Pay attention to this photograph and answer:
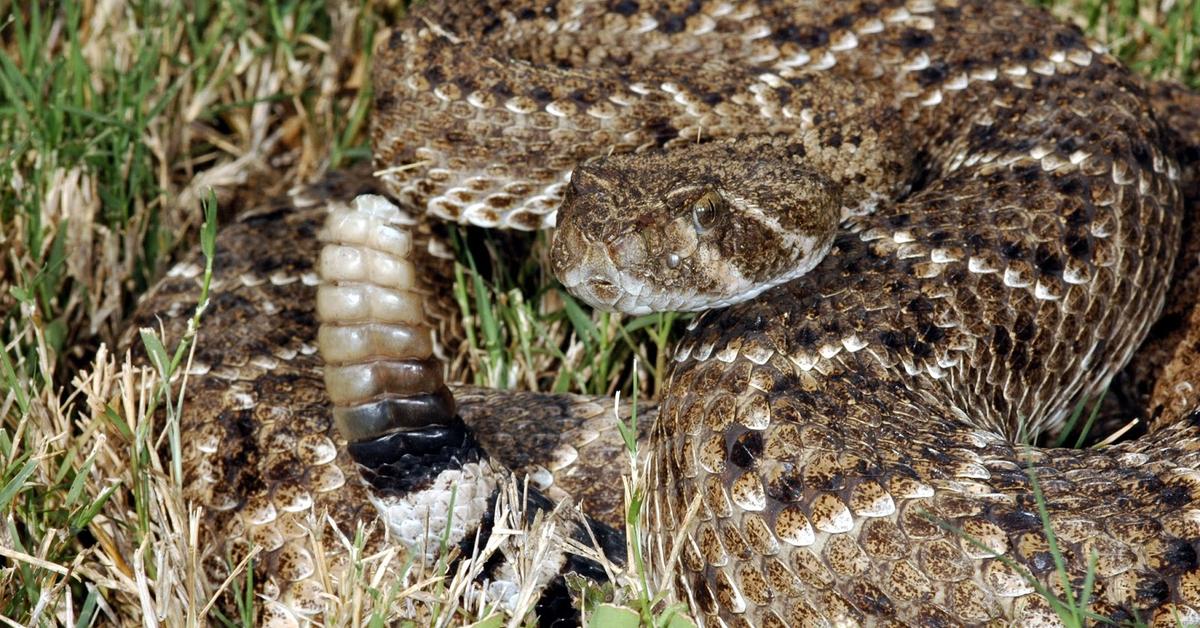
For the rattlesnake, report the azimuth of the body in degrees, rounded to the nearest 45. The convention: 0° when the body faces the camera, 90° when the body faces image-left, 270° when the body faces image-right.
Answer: approximately 45°
